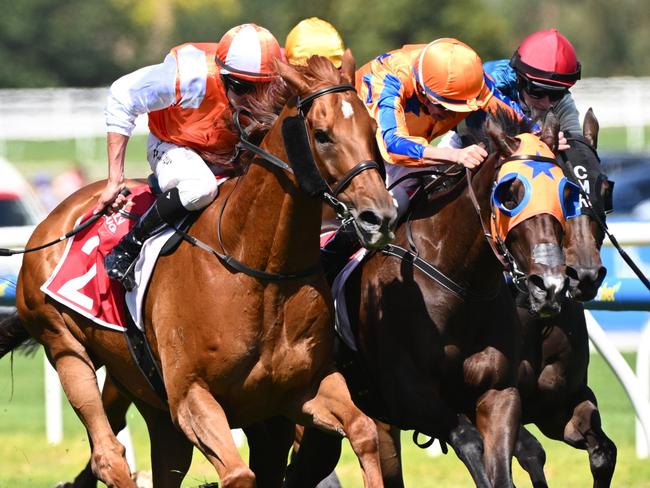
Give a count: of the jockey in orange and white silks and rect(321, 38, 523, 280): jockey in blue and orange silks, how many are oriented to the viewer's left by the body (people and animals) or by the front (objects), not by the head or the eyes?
0

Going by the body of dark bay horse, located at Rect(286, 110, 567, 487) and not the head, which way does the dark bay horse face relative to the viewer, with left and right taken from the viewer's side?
facing the viewer and to the right of the viewer

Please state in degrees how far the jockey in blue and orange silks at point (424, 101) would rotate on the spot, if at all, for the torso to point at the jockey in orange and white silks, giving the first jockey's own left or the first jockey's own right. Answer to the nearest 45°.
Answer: approximately 135° to the first jockey's own right

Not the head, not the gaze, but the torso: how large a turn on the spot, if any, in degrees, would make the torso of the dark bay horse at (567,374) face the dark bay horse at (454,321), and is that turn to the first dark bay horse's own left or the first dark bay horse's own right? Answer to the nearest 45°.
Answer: approximately 90° to the first dark bay horse's own right

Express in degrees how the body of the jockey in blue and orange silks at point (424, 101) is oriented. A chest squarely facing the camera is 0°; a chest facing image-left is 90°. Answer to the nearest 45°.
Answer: approximately 315°

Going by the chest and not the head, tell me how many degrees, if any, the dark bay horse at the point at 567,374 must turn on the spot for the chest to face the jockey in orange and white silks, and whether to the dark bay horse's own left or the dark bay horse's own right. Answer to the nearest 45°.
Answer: approximately 135° to the dark bay horse's own right
